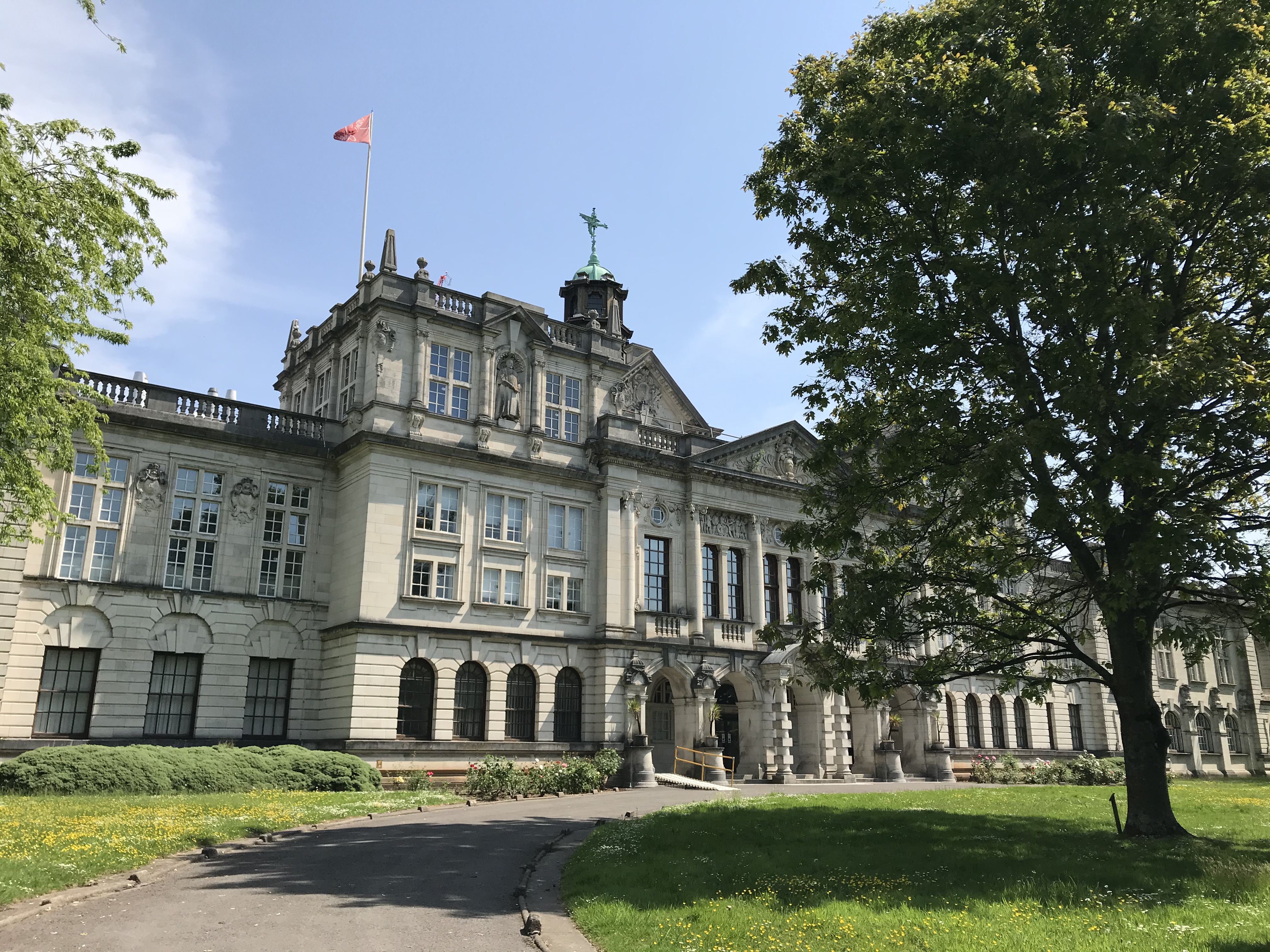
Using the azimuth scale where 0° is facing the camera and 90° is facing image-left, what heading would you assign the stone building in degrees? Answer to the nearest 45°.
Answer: approximately 315°

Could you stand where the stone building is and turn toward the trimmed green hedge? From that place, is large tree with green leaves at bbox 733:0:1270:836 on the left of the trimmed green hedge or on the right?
left

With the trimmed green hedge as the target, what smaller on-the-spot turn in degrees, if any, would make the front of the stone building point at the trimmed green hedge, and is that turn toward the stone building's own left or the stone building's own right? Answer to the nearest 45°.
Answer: approximately 45° to the stone building's own right

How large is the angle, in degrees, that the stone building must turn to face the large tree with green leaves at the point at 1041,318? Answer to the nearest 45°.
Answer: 0° — it already faces it
